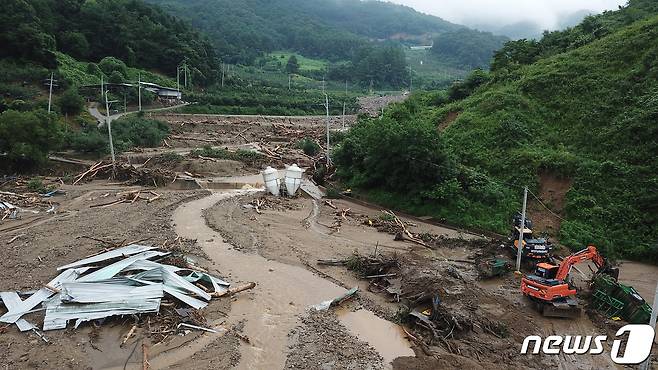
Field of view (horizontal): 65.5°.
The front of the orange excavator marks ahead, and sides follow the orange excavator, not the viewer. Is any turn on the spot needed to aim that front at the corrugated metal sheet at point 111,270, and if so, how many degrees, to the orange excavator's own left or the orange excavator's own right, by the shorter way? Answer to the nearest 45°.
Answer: approximately 180°

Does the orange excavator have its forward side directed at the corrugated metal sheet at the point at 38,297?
no

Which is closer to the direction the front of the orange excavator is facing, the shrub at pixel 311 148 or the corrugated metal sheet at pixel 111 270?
the shrub

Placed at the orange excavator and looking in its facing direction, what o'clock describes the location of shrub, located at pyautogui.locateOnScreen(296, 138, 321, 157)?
The shrub is roughly at 9 o'clock from the orange excavator.

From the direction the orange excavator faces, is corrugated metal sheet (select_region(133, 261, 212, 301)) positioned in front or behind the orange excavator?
behind

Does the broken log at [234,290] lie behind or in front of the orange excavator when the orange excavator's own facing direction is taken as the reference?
behind

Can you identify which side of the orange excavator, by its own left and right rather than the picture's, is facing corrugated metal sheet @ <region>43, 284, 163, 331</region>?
back

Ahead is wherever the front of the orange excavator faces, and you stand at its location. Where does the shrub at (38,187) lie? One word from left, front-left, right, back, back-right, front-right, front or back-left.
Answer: back-left

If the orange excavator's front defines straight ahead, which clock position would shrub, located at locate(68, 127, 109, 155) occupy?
The shrub is roughly at 8 o'clock from the orange excavator.

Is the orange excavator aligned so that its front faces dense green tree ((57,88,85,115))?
no

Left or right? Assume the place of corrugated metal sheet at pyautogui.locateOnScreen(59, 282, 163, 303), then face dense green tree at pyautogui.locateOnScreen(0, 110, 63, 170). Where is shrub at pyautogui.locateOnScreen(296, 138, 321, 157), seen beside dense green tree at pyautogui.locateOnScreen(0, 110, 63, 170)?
right

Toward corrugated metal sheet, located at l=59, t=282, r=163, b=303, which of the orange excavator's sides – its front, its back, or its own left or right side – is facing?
back

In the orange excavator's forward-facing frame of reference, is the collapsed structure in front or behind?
behind

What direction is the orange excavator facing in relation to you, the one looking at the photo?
facing away from the viewer and to the right of the viewer

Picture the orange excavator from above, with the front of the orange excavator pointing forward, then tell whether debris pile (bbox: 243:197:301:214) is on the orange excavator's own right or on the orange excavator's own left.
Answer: on the orange excavator's own left

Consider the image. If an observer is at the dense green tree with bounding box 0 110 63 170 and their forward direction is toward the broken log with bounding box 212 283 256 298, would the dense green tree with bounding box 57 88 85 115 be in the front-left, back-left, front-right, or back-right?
back-left
